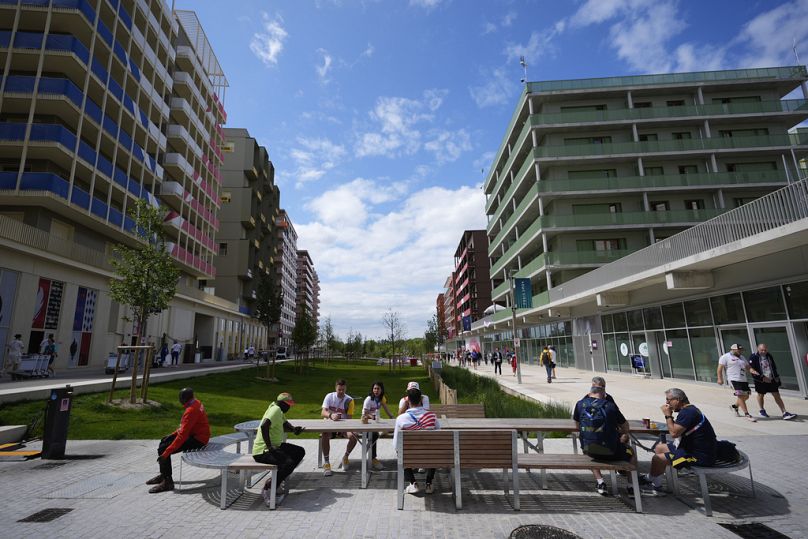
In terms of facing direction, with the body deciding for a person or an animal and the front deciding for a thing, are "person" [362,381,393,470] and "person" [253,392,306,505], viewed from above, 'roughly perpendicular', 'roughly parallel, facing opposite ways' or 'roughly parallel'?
roughly perpendicular

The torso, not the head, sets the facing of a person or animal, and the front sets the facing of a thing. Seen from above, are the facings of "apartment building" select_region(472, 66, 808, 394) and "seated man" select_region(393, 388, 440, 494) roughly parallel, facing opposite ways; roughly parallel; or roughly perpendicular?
roughly perpendicular

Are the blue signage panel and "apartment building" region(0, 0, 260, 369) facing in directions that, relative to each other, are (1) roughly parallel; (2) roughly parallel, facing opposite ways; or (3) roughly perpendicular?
roughly perpendicular

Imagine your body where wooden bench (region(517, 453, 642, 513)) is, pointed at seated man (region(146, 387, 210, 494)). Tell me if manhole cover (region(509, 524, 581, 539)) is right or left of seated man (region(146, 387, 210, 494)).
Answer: left

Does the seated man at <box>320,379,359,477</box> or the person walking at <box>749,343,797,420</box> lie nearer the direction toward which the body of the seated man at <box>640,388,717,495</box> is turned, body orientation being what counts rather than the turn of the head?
the seated man

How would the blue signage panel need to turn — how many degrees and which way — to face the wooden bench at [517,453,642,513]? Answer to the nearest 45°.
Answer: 0° — it already faces it

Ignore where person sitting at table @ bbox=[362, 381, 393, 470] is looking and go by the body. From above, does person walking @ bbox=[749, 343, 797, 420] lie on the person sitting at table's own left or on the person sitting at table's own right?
on the person sitting at table's own left

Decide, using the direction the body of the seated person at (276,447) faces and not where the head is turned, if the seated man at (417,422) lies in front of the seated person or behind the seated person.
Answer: in front

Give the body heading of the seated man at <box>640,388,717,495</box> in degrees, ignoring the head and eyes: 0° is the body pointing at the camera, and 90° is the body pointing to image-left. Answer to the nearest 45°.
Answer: approximately 90°

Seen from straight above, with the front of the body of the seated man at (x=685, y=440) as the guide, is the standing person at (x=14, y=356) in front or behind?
in front

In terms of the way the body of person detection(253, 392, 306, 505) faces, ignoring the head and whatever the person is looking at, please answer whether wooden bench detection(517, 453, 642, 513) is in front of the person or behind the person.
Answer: in front

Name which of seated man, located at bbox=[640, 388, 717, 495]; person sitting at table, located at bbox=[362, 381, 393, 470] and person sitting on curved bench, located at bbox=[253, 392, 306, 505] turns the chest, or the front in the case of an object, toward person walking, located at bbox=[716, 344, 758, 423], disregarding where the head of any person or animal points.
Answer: person sitting on curved bench, located at bbox=[253, 392, 306, 505]

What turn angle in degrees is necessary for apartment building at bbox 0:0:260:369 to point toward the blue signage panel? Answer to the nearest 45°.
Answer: approximately 45° to its left

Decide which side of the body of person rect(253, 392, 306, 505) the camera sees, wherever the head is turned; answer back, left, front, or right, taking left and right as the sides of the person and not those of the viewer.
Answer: right
